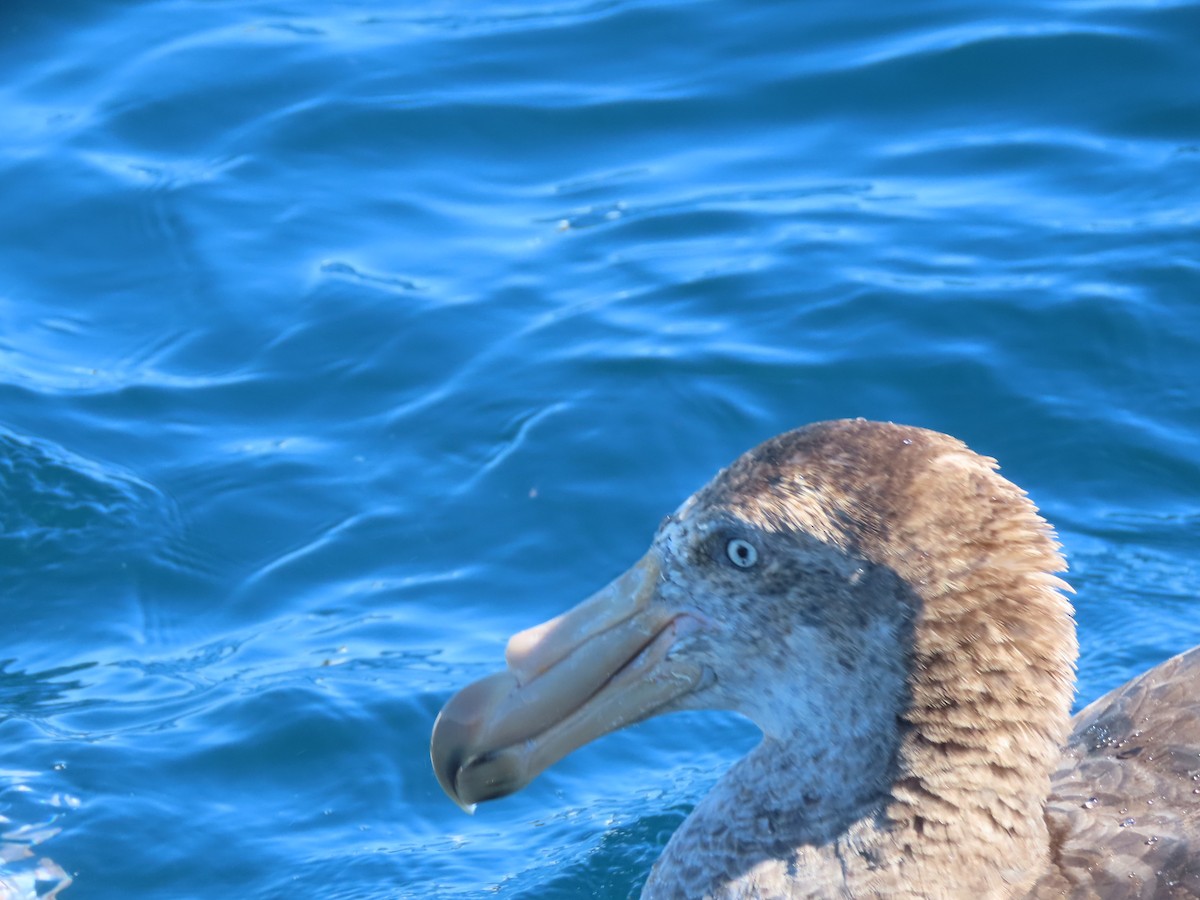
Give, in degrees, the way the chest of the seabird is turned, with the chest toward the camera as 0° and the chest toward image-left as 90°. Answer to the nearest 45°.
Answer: approximately 90°
